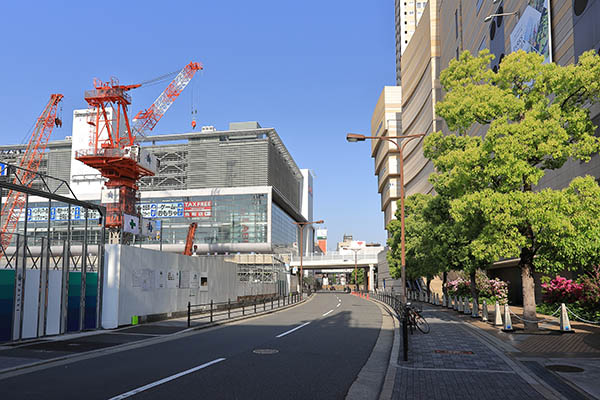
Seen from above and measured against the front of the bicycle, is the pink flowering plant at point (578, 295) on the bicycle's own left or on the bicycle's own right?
on the bicycle's own right

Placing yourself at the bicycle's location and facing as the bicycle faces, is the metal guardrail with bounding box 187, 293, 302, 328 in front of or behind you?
in front

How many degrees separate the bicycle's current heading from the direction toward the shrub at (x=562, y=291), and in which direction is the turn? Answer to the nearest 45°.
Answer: approximately 90° to its right

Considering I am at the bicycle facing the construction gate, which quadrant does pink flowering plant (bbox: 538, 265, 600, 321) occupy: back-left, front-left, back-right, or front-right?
back-right

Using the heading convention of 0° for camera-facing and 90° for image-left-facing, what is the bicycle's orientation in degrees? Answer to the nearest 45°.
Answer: approximately 135°

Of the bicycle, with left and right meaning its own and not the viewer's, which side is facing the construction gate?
left
